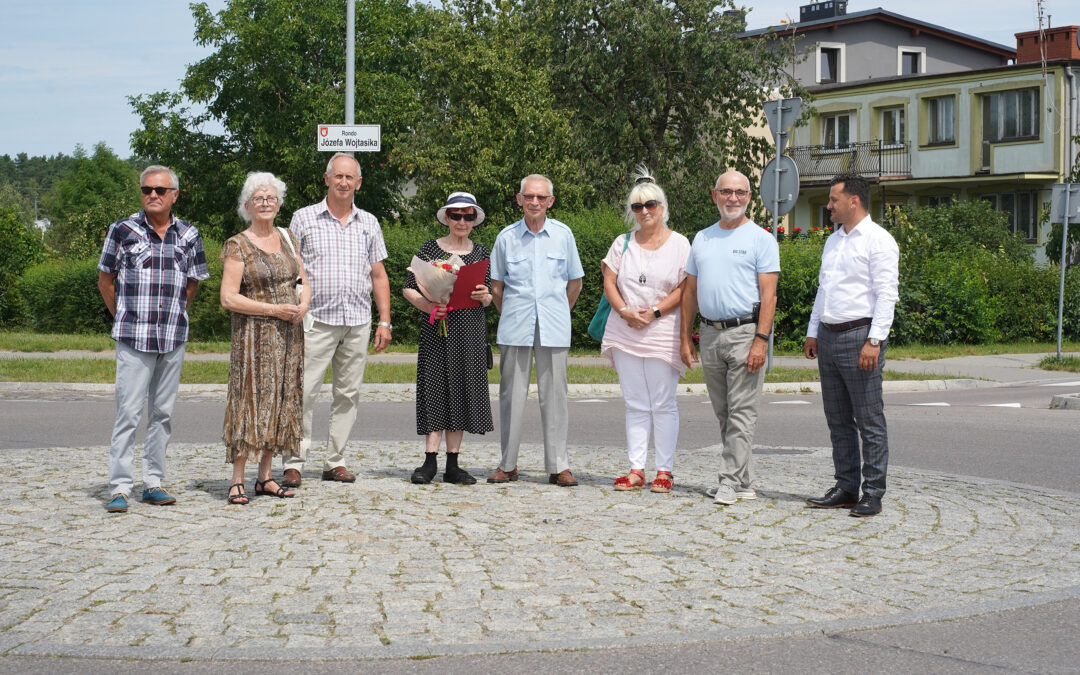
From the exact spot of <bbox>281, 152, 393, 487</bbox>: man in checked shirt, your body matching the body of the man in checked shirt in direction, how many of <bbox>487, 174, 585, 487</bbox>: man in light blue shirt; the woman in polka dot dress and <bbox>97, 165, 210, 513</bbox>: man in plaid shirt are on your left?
2

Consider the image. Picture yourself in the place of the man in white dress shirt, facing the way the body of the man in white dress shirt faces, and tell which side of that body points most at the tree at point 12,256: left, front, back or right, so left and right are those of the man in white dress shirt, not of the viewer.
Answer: right

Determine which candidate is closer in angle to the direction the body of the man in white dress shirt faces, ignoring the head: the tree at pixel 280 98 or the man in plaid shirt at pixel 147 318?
the man in plaid shirt

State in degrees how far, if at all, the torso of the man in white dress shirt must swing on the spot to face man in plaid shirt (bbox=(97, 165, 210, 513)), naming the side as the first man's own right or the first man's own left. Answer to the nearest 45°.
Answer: approximately 45° to the first man's own right

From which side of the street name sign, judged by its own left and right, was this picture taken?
front

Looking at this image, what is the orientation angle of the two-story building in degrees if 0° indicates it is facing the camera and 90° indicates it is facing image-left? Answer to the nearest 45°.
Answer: approximately 45°

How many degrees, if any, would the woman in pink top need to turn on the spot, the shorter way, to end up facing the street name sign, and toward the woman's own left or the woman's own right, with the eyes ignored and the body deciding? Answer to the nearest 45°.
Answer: approximately 135° to the woman's own right

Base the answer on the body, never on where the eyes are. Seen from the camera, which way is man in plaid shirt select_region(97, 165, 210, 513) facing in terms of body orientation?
toward the camera

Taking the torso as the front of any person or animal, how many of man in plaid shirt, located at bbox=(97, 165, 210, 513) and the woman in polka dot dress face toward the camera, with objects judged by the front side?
2

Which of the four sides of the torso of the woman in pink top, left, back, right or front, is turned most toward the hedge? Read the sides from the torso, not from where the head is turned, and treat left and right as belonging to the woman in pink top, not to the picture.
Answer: back

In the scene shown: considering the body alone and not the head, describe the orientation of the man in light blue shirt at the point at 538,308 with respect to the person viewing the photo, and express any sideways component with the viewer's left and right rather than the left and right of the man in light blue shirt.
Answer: facing the viewer

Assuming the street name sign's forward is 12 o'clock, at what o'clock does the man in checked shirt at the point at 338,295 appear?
The man in checked shirt is roughly at 12 o'clock from the street name sign.

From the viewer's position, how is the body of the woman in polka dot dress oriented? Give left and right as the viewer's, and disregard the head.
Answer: facing the viewer
